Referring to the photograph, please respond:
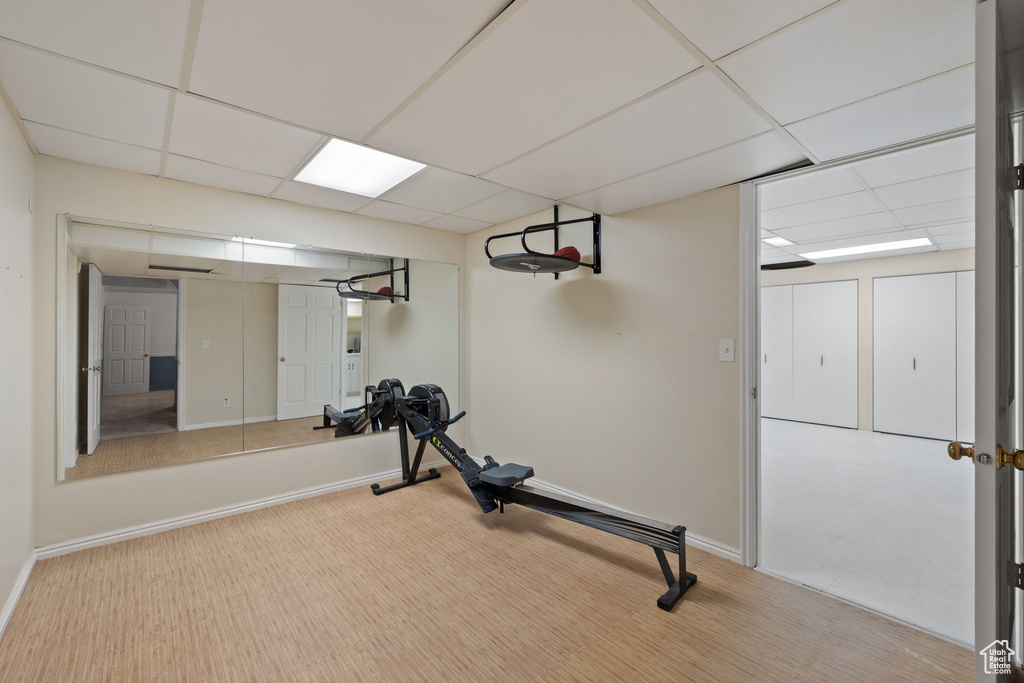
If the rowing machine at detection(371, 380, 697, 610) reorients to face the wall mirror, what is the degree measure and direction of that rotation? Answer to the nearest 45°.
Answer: approximately 45° to its left

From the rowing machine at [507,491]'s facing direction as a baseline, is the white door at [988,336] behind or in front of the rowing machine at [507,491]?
behind

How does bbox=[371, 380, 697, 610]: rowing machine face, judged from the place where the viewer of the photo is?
facing away from the viewer and to the left of the viewer

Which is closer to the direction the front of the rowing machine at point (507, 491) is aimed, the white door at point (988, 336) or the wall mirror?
the wall mirror
